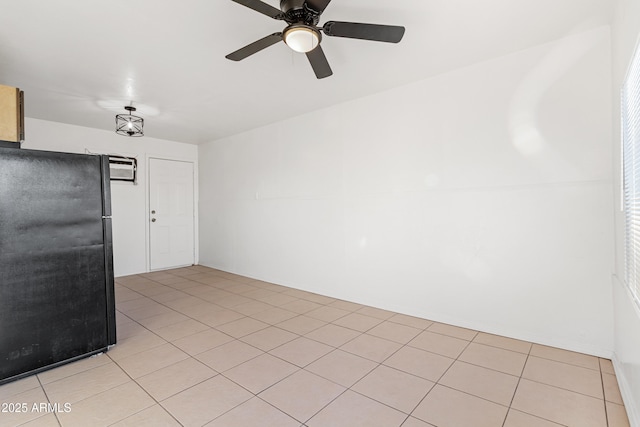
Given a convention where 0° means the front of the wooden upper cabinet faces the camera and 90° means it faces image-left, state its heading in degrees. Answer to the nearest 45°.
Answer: approximately 270°

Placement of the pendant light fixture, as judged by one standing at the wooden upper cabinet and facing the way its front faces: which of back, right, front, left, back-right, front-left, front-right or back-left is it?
front-left

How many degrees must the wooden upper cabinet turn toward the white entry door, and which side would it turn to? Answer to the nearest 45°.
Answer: approximately 45° to its left

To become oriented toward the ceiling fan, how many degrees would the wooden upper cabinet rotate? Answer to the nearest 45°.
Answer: approximately 45° to its right
